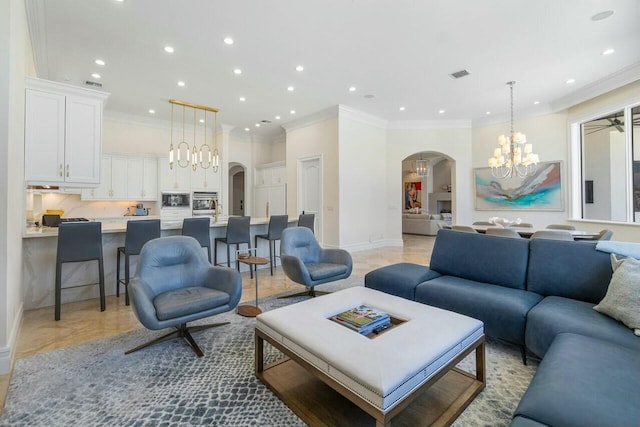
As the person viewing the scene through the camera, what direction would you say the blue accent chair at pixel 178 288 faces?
facing the viewer and to the right of the viewer

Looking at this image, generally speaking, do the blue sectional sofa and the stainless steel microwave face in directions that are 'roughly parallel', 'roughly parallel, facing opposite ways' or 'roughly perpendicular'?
roughly perpendicular

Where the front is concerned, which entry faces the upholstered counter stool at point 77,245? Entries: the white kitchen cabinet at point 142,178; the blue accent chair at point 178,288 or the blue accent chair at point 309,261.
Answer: the white kitchen cabinet

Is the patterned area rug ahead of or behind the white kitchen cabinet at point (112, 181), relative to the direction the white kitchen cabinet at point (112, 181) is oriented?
ahead

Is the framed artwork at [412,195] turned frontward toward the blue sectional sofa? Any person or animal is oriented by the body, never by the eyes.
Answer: yes

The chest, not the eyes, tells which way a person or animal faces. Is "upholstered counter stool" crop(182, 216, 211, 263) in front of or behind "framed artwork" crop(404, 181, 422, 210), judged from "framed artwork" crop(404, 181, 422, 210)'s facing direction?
in front

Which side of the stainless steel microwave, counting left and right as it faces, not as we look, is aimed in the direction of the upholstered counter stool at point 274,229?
front

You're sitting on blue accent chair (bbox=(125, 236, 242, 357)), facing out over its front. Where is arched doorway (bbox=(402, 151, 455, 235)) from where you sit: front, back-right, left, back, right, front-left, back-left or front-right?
left

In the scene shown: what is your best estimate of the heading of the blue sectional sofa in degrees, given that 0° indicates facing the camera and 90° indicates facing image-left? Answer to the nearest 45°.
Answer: approximately 45°

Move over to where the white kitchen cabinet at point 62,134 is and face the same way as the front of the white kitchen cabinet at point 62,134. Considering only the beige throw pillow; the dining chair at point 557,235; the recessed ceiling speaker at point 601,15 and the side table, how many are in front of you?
4

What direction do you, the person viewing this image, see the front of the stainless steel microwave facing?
facing the viewer

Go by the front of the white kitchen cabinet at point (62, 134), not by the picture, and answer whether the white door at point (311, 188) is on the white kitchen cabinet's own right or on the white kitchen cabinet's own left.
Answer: on the white kitchen cabinet's own left

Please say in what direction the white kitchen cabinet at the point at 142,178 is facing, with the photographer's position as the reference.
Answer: facing the viewer

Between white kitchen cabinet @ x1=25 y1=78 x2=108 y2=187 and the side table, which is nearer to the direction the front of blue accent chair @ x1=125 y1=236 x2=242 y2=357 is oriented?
the side table

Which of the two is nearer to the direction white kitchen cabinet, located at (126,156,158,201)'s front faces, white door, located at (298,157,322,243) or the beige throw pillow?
the beige throw pillow

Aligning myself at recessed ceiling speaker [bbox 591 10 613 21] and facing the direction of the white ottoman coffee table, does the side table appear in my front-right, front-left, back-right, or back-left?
front-right

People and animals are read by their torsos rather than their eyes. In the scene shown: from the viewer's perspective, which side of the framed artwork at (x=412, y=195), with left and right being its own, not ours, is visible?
front

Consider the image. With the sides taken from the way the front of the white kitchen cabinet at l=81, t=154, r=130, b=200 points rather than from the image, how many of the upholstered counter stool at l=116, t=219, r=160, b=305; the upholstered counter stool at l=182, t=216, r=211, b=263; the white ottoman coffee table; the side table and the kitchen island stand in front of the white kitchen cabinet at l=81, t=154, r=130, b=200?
5

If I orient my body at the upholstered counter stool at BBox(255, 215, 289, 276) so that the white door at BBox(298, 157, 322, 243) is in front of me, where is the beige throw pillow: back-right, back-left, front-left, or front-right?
back-right

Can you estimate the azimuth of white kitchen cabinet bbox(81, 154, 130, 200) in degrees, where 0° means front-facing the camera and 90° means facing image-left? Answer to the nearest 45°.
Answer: approximately 0°
